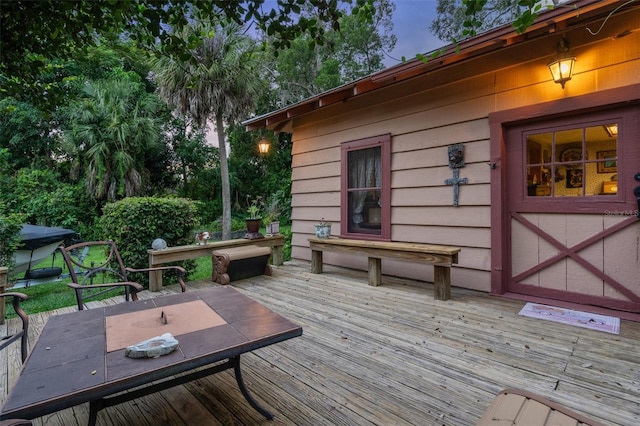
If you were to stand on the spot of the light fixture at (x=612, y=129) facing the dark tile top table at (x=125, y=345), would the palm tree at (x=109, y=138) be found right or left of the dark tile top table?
right

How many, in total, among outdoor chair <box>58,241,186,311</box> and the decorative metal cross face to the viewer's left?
0

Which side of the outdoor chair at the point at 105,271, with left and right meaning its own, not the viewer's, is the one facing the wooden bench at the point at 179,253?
left

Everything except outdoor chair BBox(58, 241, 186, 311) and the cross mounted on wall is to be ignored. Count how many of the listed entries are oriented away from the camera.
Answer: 0

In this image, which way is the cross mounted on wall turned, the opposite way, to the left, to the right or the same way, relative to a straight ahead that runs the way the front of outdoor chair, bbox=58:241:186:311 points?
to the right

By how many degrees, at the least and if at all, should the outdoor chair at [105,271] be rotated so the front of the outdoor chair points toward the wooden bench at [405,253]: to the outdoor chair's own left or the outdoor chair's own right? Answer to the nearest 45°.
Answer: approximately 45° to the outdoor chair's own left

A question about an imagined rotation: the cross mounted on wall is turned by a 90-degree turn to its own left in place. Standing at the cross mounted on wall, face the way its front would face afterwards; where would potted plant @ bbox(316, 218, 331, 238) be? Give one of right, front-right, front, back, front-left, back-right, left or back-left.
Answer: back

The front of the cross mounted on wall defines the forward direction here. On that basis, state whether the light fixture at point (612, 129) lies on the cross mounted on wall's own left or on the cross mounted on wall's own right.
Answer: on the cross mounted on wall's own left

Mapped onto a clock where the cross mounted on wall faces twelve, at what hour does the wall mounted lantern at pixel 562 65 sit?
The wall mounted lantern is roughly at 10 o'clock from the cross mounted on wall.

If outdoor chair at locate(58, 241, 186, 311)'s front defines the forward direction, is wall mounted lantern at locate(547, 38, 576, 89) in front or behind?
in front

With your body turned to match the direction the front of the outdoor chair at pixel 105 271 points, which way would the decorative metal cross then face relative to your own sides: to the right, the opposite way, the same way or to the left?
to the right

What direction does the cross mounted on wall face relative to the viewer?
toward the camera

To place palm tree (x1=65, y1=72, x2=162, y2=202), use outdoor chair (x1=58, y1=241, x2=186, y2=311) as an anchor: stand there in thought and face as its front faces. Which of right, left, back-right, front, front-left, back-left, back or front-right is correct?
back-left

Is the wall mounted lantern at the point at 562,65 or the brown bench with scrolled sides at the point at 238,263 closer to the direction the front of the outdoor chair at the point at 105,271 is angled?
the wall mounted lantern

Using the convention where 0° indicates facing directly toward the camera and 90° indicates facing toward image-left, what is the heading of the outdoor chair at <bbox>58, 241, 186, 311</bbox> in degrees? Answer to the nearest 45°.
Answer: approximately 315°

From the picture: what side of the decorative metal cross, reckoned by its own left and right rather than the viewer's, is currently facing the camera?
front

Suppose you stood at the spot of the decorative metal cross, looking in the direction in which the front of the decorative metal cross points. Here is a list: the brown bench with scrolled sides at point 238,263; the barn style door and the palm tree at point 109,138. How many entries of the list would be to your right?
2
